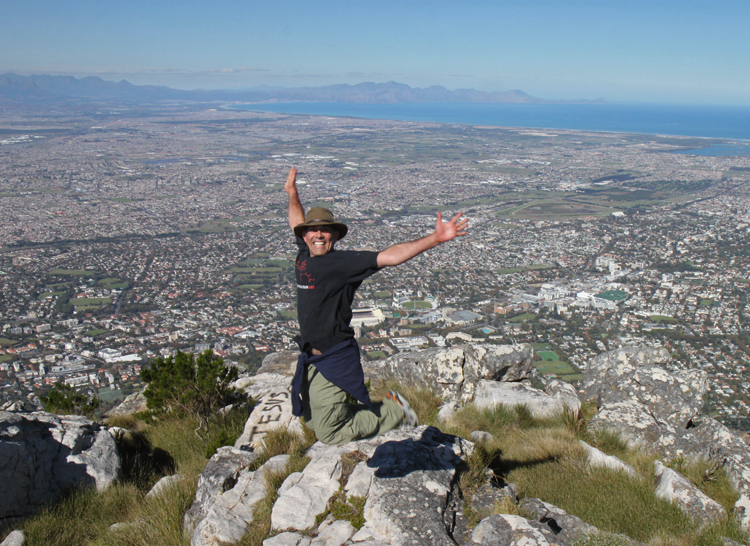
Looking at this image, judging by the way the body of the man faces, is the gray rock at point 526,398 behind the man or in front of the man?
behind

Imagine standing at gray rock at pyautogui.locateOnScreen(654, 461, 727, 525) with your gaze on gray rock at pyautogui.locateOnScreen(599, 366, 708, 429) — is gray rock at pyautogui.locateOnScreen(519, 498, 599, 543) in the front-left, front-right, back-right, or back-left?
back-left

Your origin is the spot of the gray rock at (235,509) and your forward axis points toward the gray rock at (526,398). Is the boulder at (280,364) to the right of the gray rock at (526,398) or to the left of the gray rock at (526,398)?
left

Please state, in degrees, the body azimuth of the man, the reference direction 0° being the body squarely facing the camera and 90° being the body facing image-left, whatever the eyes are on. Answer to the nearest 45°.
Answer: approximately 45°

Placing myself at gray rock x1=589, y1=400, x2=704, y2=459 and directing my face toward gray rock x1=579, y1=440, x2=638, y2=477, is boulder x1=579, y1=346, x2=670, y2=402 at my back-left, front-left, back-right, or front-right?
back-right
